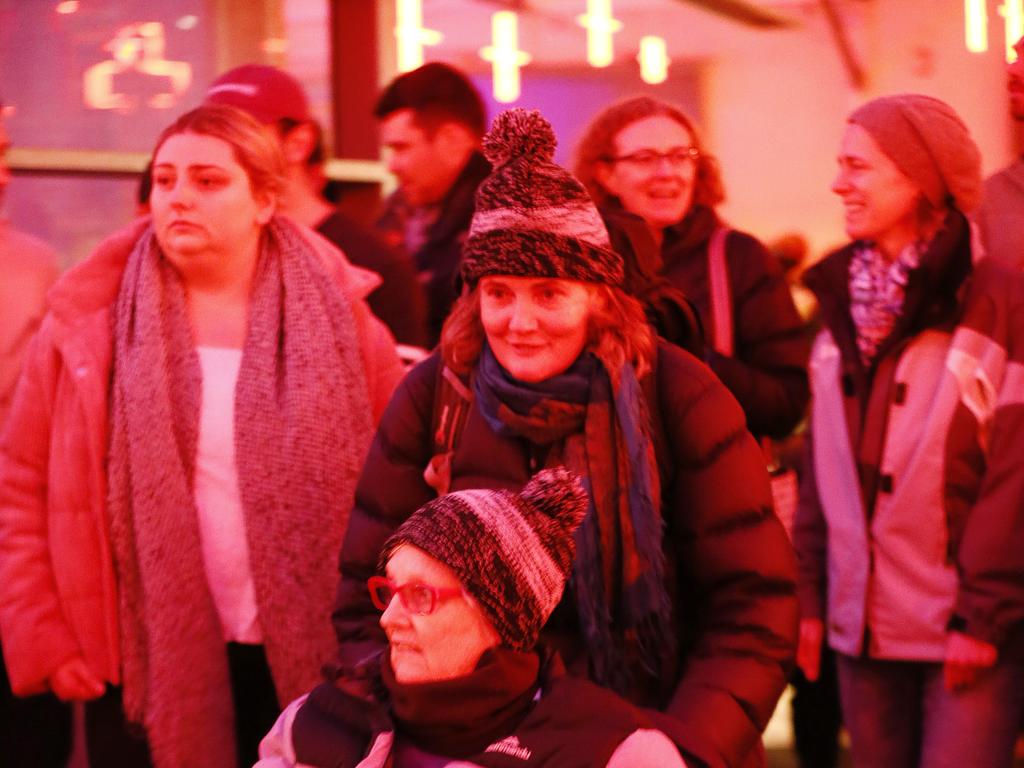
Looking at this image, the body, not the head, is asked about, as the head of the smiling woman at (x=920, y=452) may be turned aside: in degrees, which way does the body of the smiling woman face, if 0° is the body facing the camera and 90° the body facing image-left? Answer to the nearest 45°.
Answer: approximately 45°

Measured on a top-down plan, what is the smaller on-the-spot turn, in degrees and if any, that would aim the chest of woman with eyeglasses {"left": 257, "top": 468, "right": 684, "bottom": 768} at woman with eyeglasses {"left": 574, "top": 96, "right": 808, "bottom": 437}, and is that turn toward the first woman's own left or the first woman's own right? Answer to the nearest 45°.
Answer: approximately 135° to the first woman's own right

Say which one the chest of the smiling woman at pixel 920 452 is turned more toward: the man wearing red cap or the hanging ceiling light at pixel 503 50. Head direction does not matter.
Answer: the man wearing red cap

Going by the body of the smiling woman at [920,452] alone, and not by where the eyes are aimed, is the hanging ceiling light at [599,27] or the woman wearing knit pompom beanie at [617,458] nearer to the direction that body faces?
the woman wearing knit pompom beanie

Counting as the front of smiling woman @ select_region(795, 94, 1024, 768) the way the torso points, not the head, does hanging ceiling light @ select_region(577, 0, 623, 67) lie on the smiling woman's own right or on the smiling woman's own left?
on the smiling woman's own right

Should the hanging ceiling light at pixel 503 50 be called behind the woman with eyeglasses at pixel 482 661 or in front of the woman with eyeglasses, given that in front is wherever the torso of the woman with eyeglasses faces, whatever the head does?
behind

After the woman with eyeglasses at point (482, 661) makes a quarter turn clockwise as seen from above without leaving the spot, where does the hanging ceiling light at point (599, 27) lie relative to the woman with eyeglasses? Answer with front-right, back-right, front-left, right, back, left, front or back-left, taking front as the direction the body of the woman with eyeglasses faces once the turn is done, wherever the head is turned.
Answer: front-right
